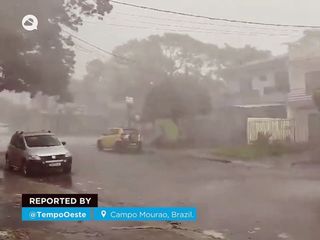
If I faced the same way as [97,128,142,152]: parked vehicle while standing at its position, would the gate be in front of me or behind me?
behind

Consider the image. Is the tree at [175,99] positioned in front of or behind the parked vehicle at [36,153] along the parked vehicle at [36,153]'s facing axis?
behind

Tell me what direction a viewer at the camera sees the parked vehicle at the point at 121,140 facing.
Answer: facing away from the viewer and to the left of the viewer

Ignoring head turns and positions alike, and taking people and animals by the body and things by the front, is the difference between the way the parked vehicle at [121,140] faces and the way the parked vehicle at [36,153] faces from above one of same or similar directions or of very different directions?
very different directions

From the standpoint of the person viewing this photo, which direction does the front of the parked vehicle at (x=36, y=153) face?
facing the viewer and to the right of the viewer

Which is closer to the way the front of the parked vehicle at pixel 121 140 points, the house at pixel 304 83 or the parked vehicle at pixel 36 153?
the parked vehicle
